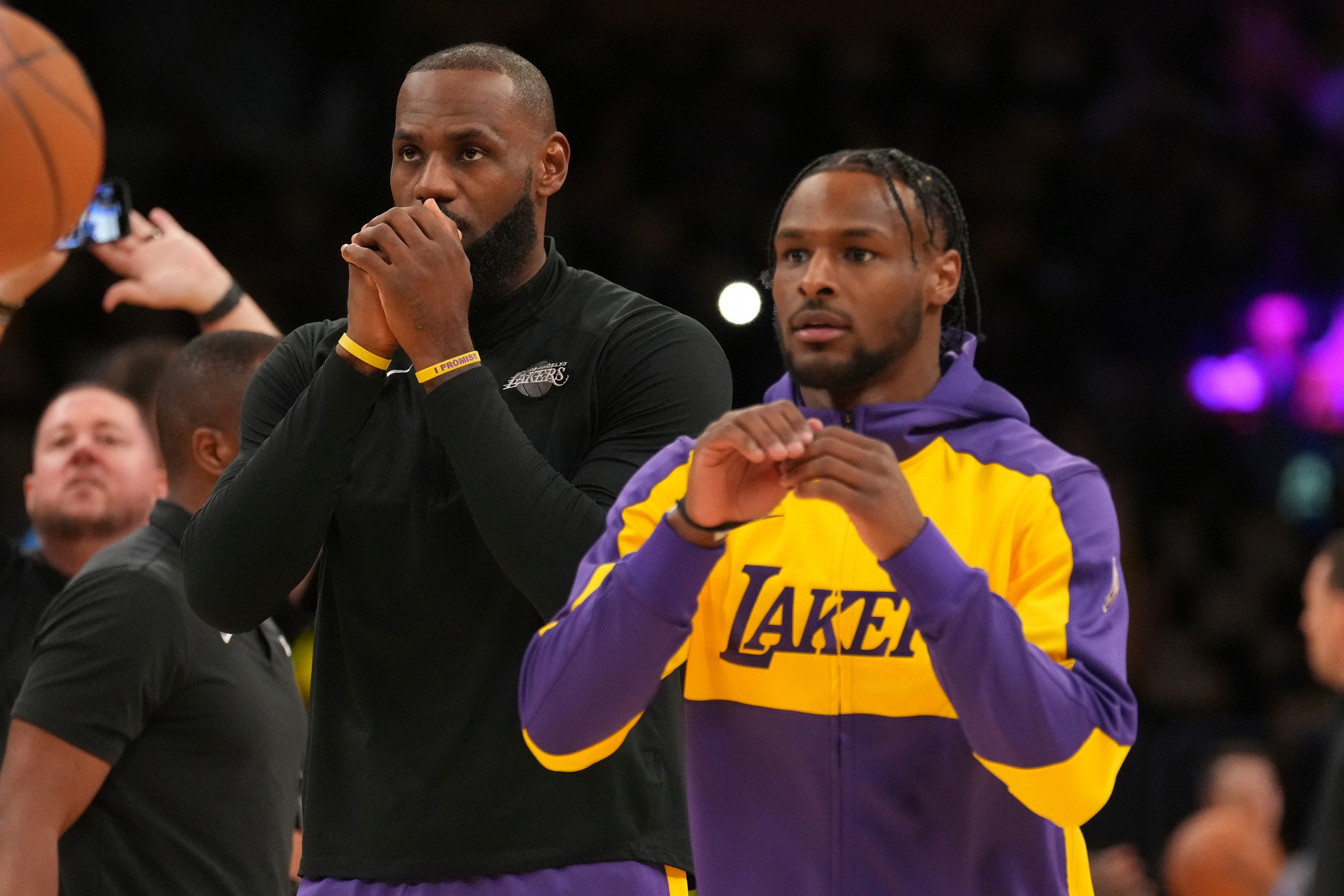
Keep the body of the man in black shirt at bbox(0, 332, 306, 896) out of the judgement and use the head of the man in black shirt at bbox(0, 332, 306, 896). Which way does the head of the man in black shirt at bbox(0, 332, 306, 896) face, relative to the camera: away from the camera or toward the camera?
away from the camera

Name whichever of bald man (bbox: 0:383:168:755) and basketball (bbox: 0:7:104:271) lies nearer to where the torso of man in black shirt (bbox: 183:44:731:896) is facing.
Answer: the basketball

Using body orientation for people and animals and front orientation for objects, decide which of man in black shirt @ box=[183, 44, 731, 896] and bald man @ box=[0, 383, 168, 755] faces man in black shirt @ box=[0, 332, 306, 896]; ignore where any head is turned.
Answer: the bald man

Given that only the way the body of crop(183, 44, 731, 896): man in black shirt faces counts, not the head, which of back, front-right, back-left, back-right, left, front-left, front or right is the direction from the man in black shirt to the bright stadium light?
back

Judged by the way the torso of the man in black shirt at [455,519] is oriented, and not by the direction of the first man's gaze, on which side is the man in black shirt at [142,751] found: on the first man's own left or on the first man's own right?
on the first man's own right

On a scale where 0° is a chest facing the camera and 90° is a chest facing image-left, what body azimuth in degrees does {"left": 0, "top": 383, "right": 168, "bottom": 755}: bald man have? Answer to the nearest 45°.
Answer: approximately 0°

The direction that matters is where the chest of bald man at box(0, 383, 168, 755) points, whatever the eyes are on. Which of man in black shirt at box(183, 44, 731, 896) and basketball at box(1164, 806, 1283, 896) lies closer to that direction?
the man in black shirt

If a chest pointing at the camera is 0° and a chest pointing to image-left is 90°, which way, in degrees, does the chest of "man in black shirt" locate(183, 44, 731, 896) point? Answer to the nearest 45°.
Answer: approximately 45°

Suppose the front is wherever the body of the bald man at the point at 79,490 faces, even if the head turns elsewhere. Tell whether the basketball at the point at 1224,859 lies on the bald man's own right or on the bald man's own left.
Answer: on the bald man's own left

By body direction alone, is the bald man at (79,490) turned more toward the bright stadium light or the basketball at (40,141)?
the basketball
